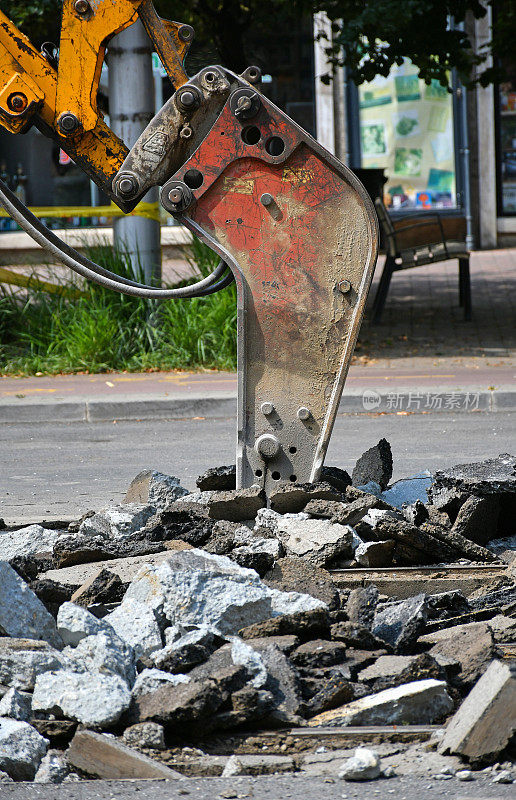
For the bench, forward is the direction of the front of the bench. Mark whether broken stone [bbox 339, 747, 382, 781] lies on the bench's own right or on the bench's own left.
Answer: on the bench's own right

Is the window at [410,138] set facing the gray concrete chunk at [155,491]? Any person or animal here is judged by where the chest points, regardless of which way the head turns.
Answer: yes

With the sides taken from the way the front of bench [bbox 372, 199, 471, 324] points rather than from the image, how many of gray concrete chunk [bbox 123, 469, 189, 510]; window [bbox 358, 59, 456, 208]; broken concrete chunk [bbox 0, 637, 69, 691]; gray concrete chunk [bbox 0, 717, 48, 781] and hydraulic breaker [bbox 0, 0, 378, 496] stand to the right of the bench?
4

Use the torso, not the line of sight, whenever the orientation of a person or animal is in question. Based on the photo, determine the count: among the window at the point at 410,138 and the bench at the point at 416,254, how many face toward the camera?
1

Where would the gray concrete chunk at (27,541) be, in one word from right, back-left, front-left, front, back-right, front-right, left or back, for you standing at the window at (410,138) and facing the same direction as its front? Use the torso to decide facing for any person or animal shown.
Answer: front

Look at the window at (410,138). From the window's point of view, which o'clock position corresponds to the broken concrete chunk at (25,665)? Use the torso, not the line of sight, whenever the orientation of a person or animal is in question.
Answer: The broken concrete chunk is roughly at 12 o'clock from the window.

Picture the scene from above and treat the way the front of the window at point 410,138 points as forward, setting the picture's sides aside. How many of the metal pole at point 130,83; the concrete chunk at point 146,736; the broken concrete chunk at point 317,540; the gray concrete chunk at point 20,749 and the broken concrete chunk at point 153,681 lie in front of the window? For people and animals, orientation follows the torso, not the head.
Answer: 5

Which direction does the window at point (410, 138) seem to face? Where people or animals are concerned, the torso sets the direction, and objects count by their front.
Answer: toward the camera
